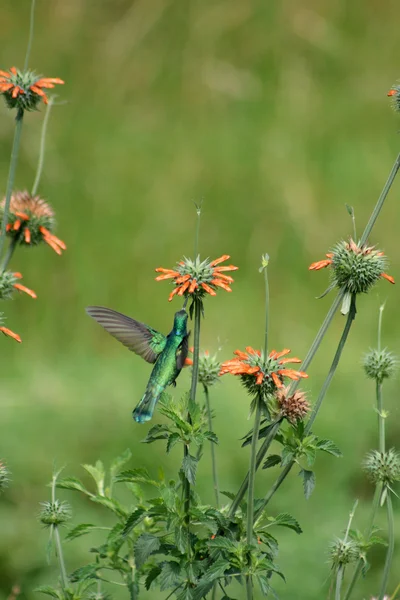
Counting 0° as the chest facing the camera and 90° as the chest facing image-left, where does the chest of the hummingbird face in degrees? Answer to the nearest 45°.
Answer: approximately 225°
